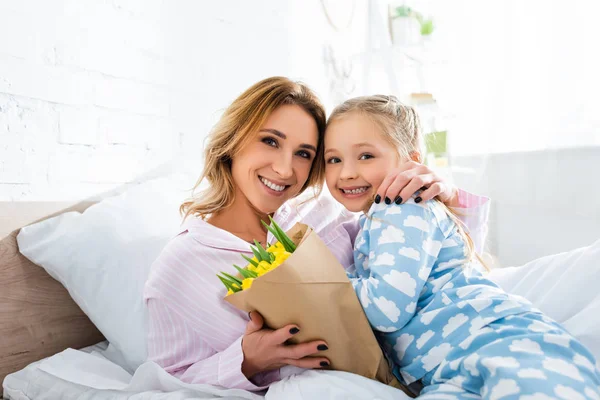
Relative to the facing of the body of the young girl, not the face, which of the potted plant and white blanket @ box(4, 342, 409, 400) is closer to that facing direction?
the white blanket

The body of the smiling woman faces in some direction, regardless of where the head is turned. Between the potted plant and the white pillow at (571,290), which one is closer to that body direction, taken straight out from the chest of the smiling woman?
the white pillow

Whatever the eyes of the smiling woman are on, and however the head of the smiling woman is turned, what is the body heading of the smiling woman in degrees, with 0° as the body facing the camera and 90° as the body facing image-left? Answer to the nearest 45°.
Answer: approximately 315°

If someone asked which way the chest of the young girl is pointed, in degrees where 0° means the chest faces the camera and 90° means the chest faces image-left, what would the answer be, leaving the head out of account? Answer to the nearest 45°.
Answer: approximately 90°
